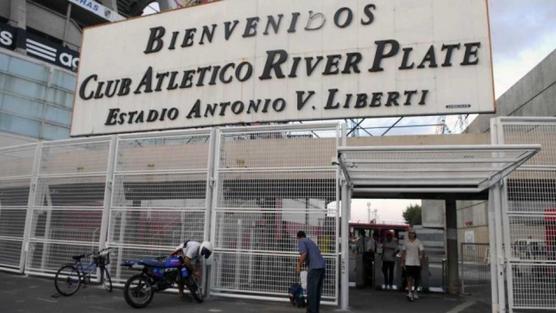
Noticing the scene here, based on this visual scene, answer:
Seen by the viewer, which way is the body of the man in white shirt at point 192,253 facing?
to the viewer's right

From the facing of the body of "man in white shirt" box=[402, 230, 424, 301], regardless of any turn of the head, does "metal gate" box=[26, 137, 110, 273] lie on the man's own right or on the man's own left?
on the man's own right

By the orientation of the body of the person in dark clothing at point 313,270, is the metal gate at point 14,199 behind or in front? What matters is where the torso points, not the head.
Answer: in front

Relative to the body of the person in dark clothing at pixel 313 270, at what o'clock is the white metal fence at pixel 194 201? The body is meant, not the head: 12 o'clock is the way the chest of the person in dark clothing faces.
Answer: The white metal fence is roughly at 1 o'clock from the person in dark clothing.

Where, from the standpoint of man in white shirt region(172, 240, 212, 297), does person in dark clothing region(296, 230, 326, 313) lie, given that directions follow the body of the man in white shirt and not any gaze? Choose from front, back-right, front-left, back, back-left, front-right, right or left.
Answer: front-right

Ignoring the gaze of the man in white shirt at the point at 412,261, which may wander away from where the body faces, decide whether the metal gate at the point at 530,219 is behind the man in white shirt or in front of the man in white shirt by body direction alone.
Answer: in front

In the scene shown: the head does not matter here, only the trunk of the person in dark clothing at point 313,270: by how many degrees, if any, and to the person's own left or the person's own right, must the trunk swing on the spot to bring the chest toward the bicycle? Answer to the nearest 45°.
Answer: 0° — they already face it

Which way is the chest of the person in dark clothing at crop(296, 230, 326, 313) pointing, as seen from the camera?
to the viewer's left

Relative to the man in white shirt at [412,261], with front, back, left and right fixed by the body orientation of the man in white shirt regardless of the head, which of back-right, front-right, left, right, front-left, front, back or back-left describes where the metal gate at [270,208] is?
front-right

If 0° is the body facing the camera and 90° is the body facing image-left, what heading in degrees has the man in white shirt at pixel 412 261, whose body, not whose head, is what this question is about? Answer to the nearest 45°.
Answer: approximately 0°
